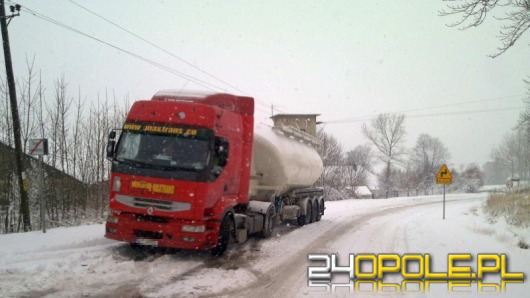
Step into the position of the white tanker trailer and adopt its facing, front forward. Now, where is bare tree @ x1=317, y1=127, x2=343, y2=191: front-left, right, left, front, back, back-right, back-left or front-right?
back-right

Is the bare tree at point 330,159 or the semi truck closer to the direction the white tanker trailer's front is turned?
the semi truck

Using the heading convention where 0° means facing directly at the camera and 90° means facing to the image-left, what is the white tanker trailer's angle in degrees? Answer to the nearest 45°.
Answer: approximately 45°

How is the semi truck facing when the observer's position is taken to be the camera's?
facing the viewer and to the left of the viewer

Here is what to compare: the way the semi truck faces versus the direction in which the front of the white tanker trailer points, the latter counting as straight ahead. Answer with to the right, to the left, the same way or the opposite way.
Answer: the same way

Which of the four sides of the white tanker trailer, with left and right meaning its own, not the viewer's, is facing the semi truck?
front

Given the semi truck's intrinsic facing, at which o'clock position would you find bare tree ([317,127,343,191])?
The bare tree is roughly at 5 o'clock from the semi truck.

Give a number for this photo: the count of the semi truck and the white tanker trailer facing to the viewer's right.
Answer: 0

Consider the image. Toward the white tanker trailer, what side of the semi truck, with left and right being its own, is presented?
back
